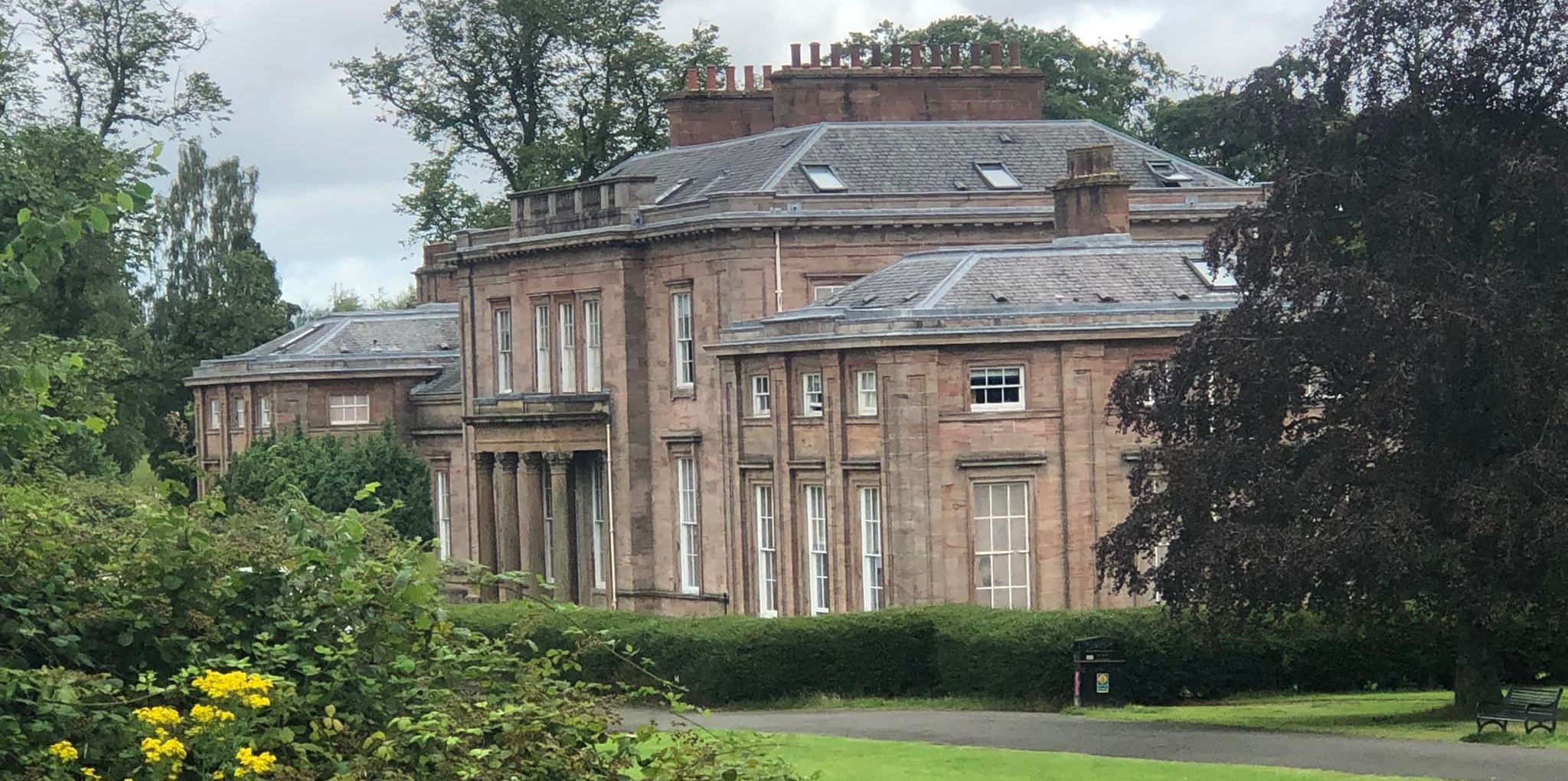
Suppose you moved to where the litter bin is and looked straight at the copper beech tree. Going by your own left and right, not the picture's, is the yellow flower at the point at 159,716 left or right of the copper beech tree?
right

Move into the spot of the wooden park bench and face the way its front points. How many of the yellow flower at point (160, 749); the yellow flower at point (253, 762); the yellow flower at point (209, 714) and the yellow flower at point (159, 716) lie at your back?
0

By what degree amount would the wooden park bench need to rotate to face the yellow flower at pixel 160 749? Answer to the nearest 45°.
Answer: approximately 45° to its left

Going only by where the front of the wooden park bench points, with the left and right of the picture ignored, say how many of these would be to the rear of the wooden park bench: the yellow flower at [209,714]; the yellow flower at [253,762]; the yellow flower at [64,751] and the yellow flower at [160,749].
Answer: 0

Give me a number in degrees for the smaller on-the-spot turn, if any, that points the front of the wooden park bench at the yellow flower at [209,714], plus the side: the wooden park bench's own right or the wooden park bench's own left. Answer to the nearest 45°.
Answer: approximately 45° to the wooden park bench's own left

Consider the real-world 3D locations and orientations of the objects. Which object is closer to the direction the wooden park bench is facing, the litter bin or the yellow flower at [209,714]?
the yellow flower

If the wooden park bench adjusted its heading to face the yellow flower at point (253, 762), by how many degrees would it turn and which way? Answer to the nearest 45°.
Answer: approximately 45° to its left

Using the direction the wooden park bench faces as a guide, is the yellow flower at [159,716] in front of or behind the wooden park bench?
in front

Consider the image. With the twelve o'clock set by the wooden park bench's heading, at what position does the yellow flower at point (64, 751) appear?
The yellow flower is roughly at 11 o'clock from the wooden park bench.

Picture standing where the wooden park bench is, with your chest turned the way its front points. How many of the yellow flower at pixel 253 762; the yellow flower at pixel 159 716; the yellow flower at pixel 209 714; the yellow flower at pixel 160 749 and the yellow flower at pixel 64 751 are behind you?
0

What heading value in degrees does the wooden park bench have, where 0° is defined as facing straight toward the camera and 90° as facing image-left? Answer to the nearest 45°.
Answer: approximately 45°

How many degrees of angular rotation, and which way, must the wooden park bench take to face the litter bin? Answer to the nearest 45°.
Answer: approximately 90° to its right

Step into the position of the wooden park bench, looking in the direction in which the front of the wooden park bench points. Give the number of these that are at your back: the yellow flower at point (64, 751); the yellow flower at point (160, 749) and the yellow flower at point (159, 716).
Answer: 0
